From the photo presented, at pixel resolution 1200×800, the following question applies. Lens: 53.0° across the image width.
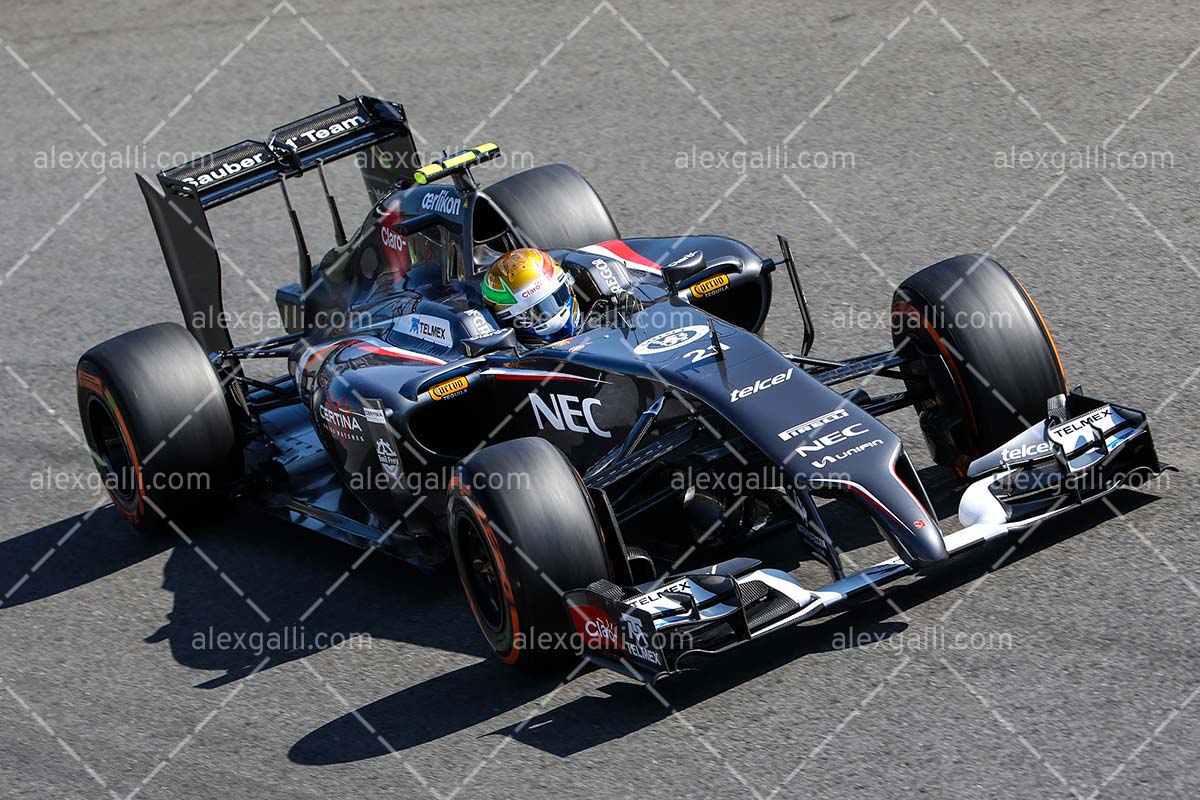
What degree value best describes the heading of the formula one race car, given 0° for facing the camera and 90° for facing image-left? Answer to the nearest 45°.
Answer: approximately 315°
